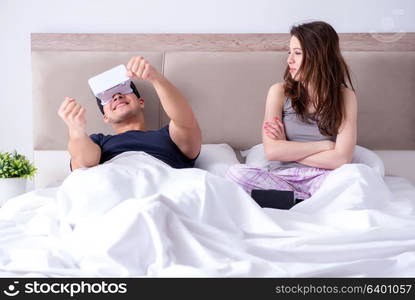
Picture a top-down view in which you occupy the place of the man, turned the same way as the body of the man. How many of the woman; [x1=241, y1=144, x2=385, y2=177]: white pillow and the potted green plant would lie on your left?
2

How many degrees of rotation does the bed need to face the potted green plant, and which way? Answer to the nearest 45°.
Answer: approximately 135° to its right

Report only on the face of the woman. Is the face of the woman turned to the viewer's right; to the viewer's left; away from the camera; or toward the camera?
to the viewer's left

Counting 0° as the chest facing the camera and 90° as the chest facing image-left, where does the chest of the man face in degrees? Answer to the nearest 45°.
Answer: approximately 0°

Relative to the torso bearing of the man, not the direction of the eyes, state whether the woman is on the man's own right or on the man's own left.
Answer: on the man's own left

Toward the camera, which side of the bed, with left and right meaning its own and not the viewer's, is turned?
front
